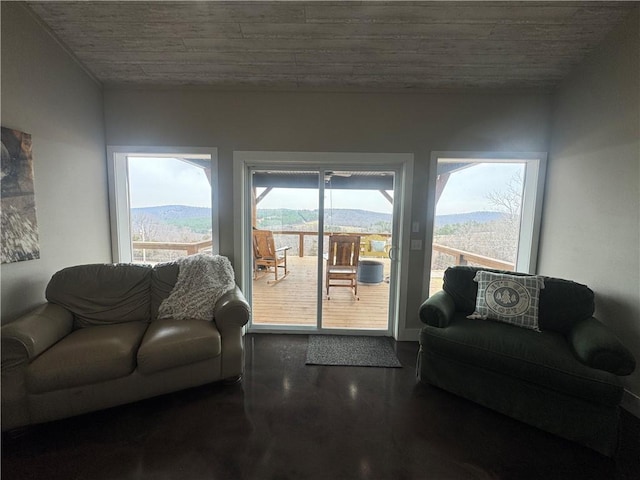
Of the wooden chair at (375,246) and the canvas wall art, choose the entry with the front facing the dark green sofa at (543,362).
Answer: the canvas wall art

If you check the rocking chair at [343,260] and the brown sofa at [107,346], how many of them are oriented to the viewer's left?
0

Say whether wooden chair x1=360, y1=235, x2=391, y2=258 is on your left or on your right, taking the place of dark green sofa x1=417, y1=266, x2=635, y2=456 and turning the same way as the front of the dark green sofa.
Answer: on your right

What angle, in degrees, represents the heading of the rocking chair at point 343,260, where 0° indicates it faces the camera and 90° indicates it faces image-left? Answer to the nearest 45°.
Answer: approximately 0°

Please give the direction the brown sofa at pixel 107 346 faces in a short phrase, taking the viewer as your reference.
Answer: facing the viewer and to the right of the viewer

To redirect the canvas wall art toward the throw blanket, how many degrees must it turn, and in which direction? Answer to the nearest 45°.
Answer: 0° — it already faces it

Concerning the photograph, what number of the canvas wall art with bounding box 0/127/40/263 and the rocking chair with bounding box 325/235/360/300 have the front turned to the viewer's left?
0

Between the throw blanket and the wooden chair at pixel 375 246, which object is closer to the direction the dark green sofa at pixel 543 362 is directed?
the throw blanket

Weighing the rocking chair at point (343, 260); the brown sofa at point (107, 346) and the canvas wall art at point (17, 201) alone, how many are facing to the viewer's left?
0

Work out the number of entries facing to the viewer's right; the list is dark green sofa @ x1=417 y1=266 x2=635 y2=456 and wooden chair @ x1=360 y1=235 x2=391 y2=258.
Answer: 0

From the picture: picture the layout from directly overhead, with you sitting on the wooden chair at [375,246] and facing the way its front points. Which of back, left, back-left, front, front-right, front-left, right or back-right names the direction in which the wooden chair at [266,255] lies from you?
front-right

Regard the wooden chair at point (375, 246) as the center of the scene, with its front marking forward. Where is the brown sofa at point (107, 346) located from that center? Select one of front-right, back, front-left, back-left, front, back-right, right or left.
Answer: front

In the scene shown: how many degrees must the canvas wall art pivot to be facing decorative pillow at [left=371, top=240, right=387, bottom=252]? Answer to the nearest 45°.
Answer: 0° — it already faces it
